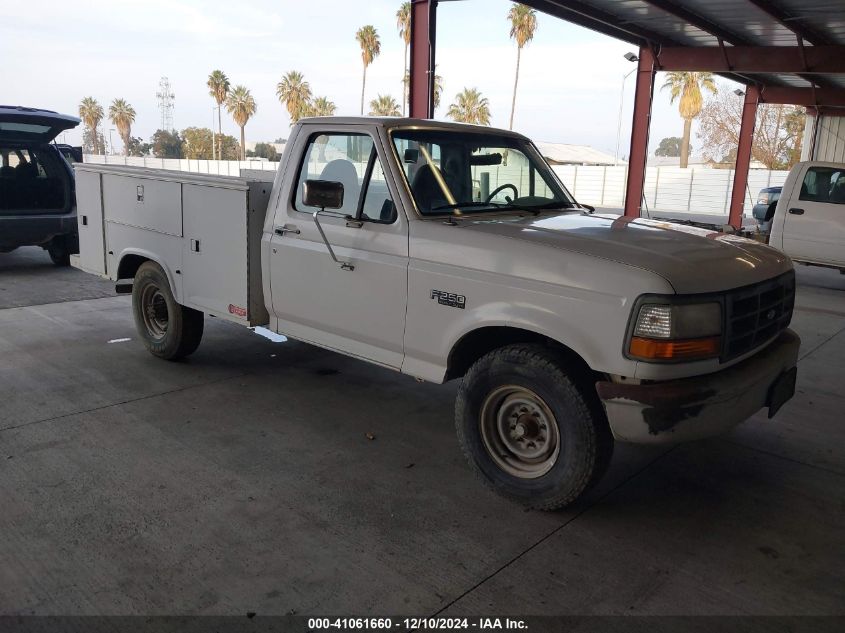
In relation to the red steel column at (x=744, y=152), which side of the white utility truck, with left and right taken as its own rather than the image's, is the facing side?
left

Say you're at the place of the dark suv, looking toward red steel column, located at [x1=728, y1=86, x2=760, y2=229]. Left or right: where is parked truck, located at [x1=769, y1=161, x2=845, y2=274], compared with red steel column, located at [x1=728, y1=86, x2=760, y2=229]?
right

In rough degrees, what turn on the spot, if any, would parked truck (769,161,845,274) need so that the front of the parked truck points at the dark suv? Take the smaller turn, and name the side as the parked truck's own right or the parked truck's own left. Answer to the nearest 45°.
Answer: approximately 135° to the parked truck's own right

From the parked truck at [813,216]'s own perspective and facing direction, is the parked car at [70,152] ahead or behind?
behind

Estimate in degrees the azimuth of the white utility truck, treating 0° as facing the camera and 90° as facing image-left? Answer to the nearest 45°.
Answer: approximately 315°

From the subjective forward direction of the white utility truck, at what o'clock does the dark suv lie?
The dark suv is roughly at 6 o'clock from the white utility truck.

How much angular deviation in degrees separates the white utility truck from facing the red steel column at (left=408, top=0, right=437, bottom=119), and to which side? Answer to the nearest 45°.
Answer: approximately 135° to its left
